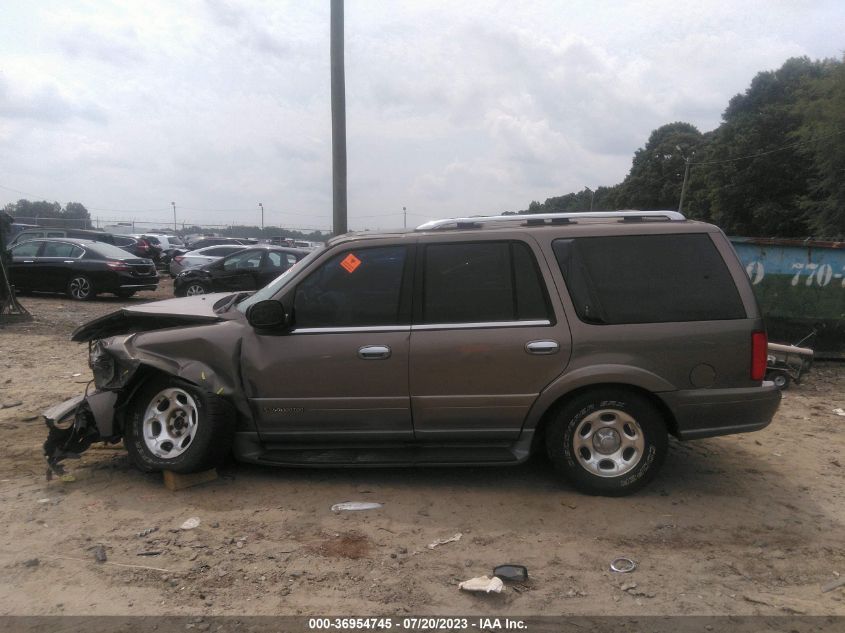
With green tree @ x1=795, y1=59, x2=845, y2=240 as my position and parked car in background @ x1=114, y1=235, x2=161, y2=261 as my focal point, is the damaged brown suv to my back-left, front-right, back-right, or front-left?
front-left

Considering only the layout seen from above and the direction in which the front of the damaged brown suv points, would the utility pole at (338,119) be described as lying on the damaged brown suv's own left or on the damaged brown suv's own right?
on the damaged brown suv's own right

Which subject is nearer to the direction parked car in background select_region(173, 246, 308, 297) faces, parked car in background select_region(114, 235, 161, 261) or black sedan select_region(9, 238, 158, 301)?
the black sedan

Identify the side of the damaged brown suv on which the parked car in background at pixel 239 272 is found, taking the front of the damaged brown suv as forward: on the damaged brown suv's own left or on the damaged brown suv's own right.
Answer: on the damaged brown suv's own right

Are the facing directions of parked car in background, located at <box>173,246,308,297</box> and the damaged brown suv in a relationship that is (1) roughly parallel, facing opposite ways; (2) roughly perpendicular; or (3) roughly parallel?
roughly parallel

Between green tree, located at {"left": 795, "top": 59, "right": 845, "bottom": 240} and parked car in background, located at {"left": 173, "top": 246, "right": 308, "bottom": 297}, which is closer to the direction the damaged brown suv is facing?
the parked car in background

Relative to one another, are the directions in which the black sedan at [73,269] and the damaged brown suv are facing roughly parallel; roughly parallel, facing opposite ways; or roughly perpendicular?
roughly parallel

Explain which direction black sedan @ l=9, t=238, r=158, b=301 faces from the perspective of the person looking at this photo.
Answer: facing away from the viewer and to the left of the viewer

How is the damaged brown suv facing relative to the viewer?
to the viewer's left

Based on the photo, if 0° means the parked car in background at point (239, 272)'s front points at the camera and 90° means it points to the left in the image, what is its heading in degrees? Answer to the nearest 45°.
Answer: approximately 90°

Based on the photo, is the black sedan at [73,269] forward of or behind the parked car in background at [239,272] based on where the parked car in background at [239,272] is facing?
forward

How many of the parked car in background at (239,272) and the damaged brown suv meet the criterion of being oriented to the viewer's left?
2
